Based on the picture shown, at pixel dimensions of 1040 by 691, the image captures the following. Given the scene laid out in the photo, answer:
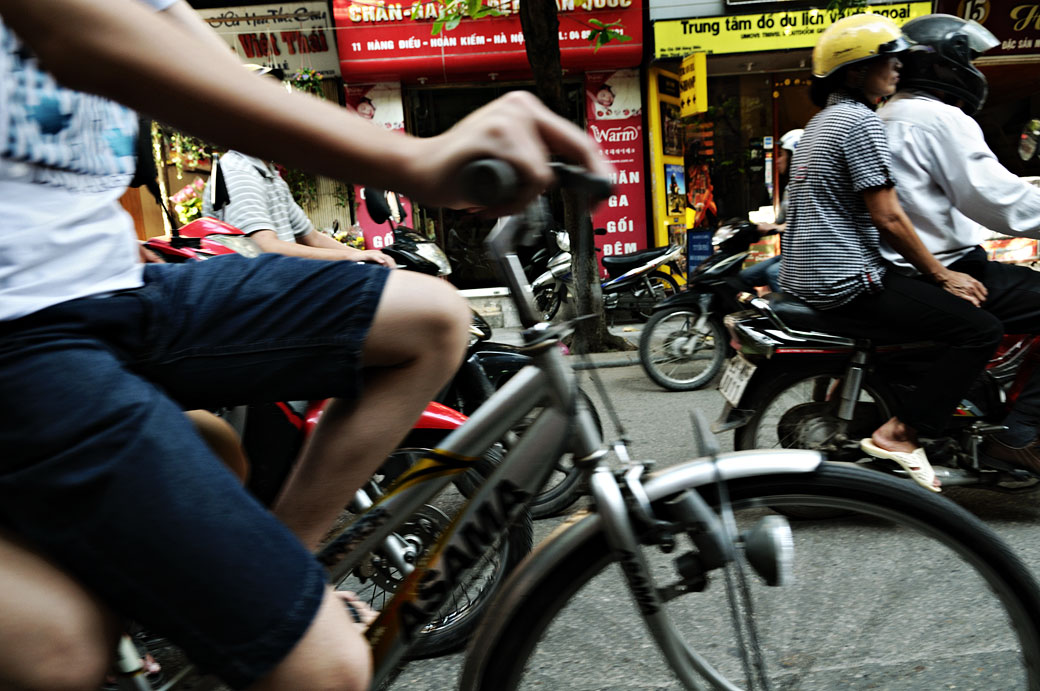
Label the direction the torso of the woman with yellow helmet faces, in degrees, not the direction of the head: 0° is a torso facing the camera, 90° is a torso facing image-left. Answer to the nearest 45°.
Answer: approximately 270°

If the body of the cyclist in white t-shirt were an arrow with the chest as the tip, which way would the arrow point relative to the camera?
to the viewer's right

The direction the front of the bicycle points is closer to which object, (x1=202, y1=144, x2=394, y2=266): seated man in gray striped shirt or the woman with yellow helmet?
the woman with yellow helmet

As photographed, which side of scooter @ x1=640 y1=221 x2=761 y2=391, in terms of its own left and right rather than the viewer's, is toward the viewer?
left

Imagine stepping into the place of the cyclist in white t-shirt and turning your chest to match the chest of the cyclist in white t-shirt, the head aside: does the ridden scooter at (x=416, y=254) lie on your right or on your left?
on your left

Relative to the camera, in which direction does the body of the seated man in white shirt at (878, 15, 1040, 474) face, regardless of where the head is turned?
to the viewer's right

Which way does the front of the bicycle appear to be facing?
to the viewer's right

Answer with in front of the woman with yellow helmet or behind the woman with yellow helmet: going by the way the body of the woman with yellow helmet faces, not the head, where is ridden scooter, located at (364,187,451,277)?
behind

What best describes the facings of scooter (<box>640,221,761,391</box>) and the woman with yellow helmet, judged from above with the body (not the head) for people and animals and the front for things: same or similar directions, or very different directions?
very different directions
